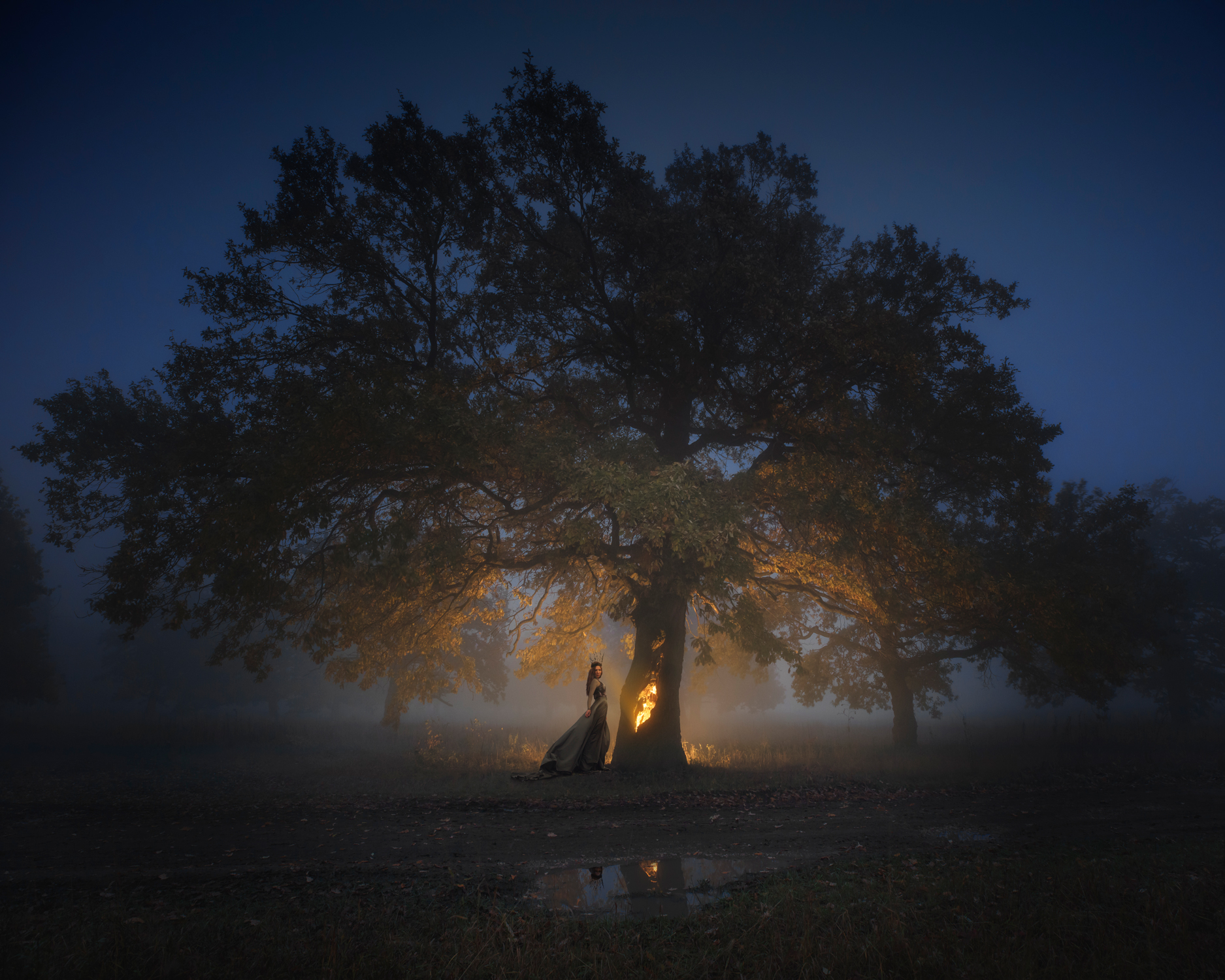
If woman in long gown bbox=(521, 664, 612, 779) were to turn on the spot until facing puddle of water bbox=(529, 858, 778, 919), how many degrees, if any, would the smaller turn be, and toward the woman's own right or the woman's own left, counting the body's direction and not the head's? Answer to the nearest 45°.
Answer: approximately 90° to the woman's own right

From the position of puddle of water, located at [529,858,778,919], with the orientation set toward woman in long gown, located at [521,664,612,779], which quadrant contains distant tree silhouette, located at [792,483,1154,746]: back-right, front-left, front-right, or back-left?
front-right

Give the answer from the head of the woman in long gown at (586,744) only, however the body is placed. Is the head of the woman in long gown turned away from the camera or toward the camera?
toward the camera

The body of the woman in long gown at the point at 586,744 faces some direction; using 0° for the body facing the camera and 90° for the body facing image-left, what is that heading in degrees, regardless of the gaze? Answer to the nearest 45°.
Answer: approximately 270°

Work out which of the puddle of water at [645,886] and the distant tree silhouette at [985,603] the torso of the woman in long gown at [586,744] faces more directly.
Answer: the distant tree silhouette

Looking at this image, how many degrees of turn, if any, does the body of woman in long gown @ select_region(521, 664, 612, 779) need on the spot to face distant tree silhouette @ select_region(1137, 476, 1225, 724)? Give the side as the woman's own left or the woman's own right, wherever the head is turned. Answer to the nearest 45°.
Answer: approximately 45° to the woman's own left

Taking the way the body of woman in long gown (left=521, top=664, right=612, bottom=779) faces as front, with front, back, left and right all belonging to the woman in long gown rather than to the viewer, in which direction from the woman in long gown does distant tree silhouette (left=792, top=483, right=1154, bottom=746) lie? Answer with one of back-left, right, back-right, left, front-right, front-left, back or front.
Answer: front

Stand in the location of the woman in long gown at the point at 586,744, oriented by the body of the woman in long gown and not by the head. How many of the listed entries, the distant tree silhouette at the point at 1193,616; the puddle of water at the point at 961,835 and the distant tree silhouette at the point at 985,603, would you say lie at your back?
0
